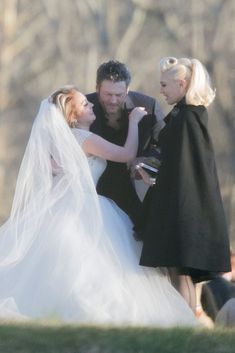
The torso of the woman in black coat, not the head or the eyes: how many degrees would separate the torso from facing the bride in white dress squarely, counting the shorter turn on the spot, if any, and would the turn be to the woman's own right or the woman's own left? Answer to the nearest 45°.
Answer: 0° — they already face them

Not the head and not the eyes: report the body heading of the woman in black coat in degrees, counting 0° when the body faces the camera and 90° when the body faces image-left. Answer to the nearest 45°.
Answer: approximately 90°

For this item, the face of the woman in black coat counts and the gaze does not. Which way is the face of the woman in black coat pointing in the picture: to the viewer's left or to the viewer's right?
to the viewer's left

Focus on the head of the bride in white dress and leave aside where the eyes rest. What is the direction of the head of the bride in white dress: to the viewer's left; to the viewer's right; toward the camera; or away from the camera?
to the viewer's right

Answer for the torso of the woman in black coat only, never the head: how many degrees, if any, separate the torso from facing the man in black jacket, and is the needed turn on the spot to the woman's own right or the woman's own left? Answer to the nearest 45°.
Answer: approximately 45° to the woman's own right
